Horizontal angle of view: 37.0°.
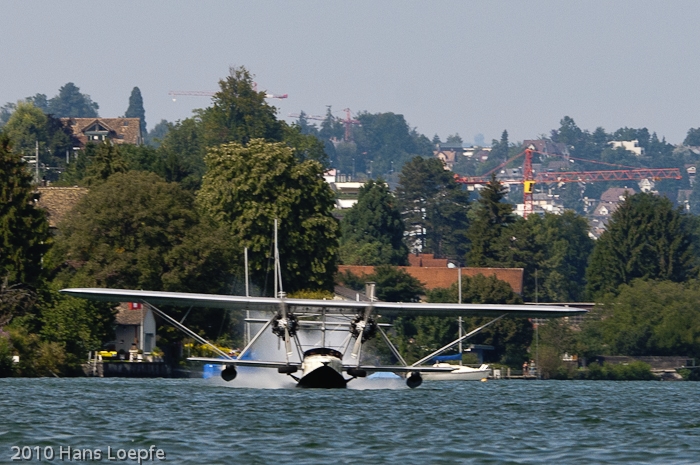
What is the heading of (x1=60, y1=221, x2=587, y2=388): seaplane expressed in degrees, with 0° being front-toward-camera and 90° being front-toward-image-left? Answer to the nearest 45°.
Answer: approximately 0°
